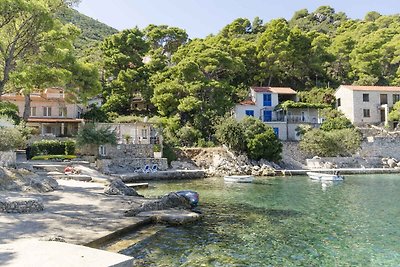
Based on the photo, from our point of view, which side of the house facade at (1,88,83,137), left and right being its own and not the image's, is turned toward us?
front

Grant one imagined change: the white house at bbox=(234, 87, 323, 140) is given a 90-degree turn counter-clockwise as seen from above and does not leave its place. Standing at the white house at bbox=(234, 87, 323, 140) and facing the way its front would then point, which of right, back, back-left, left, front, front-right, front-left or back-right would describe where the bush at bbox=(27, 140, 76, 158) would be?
back-right

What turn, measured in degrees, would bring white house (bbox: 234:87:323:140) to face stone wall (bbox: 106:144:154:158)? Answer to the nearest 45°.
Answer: approximately 45° to its right

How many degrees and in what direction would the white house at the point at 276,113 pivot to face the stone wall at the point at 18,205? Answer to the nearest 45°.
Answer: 0° — it already faces it

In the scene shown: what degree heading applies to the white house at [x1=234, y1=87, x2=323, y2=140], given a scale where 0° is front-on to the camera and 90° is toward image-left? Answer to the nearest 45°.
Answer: approximately 0°

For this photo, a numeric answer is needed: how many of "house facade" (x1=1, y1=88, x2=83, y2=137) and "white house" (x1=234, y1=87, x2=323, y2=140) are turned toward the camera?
2

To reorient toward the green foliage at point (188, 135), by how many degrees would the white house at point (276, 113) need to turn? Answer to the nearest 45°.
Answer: approximately 45° to its right

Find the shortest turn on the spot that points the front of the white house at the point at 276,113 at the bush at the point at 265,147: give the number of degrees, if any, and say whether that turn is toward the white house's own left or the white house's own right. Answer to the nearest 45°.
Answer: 0° — it already faces it

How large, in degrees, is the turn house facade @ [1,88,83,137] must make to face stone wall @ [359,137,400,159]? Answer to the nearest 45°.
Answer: approximately 45° to its left

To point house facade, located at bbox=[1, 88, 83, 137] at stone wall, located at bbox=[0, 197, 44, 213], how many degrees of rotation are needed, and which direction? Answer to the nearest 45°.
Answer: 0° — it already faces it

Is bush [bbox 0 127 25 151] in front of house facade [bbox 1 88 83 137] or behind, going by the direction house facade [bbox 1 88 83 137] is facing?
in front

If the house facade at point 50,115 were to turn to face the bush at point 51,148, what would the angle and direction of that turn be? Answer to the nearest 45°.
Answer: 0° — it already faces it

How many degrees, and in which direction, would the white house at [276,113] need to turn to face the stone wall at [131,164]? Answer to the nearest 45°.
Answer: approximately 45° to its right

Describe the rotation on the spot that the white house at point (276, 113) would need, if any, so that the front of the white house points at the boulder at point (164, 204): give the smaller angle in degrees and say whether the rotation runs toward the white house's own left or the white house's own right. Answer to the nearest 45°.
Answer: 0° — it already faces it

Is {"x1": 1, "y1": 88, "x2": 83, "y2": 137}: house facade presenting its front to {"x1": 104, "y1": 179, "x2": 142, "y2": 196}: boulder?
yes

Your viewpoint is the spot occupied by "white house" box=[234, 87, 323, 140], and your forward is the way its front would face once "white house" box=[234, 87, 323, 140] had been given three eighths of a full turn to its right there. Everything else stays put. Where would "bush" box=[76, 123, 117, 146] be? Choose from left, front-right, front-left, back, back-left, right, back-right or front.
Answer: left

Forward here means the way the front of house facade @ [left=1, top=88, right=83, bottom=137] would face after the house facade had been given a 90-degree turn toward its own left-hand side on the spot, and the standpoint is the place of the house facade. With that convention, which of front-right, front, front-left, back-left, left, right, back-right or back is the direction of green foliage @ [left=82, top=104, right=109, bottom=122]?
front
